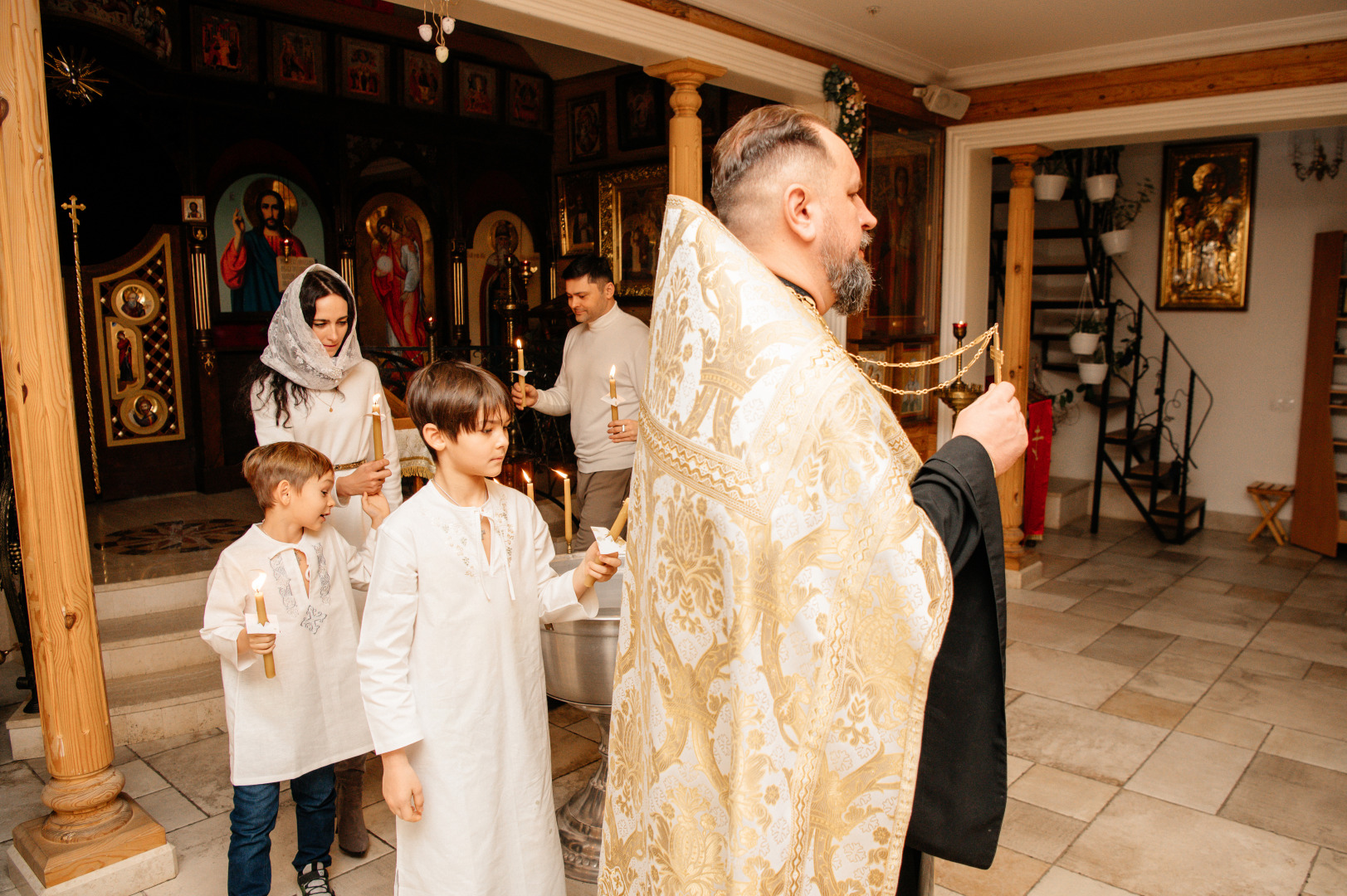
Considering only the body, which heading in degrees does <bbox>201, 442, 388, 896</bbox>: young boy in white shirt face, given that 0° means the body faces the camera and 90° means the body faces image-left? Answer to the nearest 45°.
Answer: approximately 315°

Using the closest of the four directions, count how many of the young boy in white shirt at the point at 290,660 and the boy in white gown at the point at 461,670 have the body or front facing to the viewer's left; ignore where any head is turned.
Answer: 0

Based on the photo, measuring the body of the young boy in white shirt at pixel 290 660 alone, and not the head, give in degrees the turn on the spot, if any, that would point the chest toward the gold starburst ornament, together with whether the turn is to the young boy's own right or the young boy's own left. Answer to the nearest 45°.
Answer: approximately 135° to the young boy's own left

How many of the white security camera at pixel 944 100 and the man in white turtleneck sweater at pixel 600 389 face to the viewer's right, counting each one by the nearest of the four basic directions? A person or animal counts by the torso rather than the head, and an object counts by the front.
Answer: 0

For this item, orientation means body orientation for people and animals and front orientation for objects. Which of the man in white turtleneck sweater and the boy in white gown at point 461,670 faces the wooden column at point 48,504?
the man in white turtleneck sweater

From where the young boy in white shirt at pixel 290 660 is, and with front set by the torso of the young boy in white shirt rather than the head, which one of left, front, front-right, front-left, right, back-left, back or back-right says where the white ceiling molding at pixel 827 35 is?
left

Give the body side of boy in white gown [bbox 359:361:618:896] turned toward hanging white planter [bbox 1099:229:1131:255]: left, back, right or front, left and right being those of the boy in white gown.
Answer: left

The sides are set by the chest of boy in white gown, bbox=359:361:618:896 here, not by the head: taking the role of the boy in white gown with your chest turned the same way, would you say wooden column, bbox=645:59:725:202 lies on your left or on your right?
on your left

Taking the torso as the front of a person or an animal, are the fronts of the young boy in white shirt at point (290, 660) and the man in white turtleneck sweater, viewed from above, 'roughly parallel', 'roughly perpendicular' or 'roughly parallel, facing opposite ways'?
roughly perpendicular

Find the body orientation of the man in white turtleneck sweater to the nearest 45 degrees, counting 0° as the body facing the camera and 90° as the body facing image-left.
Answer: approximately 45°

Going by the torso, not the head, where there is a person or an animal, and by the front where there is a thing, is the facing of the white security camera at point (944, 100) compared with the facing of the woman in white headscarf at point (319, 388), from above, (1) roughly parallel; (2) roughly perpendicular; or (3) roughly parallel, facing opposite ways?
roughly parallel

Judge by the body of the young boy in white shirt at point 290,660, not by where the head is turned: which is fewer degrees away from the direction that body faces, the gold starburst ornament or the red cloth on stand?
the red cloth on stand

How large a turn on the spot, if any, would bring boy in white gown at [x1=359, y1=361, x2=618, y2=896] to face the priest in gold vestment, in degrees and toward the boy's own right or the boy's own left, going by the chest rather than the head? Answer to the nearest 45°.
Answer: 0° — they already face them
